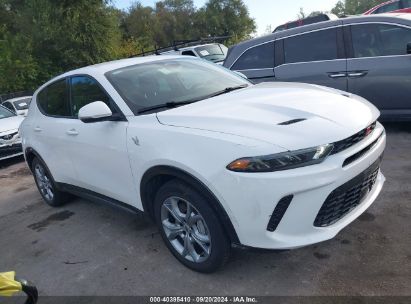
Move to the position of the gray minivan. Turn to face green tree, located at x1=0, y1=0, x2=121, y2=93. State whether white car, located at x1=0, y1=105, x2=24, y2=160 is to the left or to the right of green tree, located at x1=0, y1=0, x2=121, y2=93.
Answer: left

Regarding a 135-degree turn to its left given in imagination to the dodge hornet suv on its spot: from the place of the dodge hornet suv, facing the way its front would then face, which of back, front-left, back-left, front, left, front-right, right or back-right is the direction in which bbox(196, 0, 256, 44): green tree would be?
front

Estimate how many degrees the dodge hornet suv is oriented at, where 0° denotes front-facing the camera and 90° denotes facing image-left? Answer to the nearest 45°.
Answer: approximately 315°

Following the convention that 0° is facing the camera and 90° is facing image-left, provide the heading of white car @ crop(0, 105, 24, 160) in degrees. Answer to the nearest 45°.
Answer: approximately 315°
